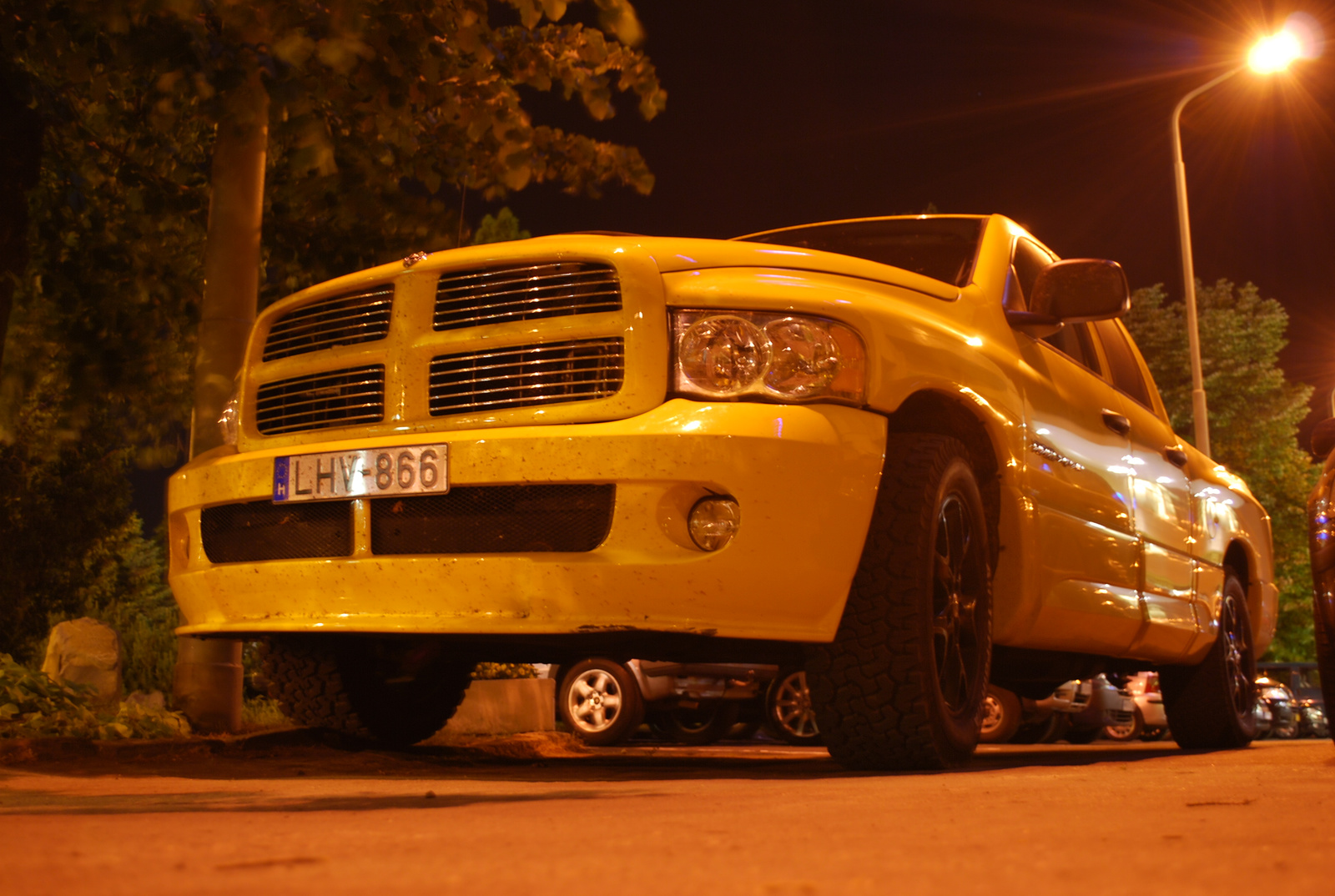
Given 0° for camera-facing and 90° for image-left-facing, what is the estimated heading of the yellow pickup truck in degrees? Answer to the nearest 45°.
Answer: approximately 45°

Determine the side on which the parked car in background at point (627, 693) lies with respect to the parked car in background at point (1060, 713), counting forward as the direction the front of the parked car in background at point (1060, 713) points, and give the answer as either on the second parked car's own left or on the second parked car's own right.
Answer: on the second parked car's own right

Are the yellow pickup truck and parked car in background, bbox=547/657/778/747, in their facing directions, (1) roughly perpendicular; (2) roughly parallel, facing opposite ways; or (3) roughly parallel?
roughly perpendicular

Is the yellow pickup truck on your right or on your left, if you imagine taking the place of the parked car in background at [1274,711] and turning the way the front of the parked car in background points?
on your right

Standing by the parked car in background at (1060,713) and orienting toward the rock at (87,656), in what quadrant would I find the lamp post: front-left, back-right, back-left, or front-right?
back-right

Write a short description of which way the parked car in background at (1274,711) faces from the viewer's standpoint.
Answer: facing the viewer and to the right of the viewer
